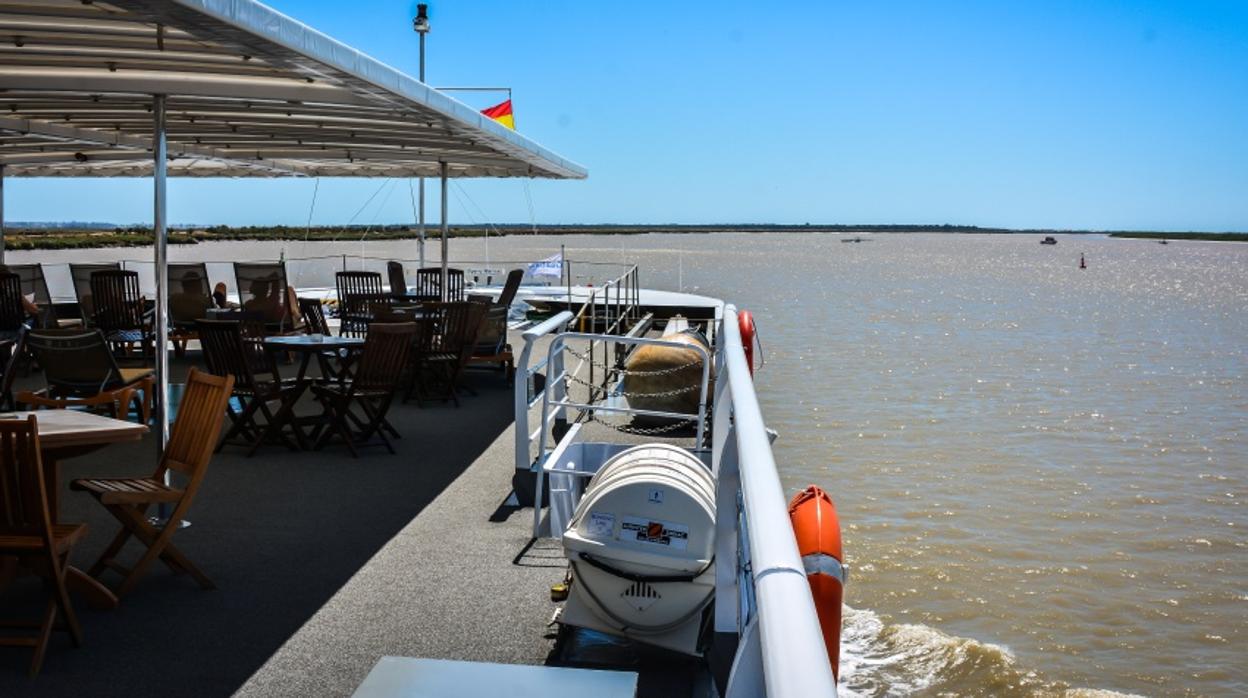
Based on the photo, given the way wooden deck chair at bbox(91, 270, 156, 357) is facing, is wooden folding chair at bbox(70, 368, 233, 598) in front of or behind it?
in front

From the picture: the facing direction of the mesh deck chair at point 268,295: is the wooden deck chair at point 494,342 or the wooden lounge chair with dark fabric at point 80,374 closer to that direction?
the wooden deck chair

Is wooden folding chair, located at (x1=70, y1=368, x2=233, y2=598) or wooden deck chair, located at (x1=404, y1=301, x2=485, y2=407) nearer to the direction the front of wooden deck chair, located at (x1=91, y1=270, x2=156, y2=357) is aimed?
the wooden deck chair

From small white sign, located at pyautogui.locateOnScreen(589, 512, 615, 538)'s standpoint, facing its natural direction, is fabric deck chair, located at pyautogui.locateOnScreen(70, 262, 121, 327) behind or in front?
behind
